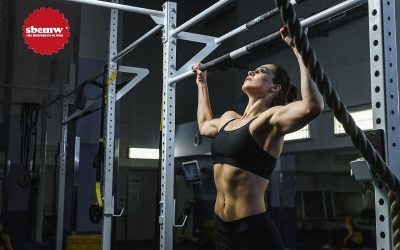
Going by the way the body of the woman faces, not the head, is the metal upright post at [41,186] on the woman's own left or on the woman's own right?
on the woman's own right

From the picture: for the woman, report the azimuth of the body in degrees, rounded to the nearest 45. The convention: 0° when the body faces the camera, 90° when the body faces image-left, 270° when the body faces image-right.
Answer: approximately 45°

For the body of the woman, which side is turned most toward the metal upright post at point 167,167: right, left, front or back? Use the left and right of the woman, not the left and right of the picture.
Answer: right

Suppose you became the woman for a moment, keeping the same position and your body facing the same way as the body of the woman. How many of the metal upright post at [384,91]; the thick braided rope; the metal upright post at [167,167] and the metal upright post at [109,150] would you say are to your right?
2

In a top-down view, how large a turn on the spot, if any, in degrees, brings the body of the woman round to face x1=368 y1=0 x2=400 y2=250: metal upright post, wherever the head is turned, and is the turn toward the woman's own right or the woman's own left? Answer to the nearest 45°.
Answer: approximately 90° to the woman's own left

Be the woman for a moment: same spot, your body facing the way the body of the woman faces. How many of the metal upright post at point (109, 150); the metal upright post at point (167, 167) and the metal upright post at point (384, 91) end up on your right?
2

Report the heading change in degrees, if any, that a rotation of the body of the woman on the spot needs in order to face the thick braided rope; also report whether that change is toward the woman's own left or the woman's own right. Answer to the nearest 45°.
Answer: approximately 45° to the woman's own left

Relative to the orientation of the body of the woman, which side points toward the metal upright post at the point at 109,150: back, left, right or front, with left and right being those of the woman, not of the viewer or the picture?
right
